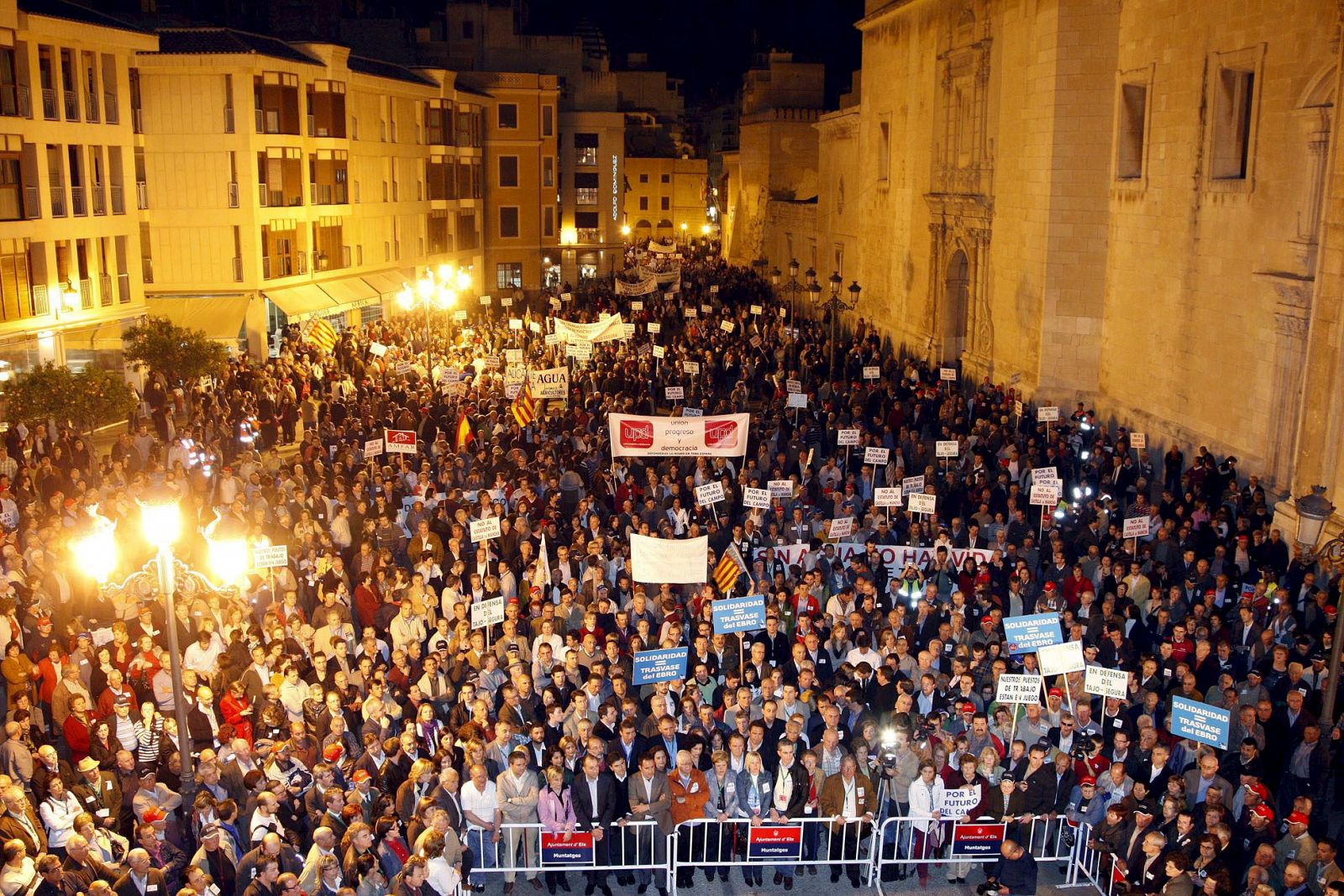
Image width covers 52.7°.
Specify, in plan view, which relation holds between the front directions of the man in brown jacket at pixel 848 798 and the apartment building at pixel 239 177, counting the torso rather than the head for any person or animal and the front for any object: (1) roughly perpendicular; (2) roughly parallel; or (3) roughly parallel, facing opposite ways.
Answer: roughly perpendicular

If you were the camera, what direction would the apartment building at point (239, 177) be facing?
facing the viewer and to the right of the viewer

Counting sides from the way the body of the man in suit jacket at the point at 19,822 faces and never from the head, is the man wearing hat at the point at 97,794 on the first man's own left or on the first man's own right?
on the first man's own left

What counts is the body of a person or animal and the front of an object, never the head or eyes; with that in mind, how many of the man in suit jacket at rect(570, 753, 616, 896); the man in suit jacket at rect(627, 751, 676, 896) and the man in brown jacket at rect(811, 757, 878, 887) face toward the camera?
3

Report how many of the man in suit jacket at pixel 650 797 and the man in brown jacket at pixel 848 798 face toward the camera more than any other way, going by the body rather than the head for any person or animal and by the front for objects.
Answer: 2

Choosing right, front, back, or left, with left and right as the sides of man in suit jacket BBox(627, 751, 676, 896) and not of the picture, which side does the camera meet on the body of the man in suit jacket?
front

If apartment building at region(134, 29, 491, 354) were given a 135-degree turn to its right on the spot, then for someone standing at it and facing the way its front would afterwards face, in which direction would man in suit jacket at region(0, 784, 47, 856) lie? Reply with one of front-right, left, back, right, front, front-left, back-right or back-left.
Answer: left

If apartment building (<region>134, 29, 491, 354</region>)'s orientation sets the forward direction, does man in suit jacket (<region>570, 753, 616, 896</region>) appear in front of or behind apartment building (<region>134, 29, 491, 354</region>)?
in front

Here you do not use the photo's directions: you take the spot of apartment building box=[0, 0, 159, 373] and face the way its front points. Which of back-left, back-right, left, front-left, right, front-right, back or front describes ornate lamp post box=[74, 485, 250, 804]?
front-right

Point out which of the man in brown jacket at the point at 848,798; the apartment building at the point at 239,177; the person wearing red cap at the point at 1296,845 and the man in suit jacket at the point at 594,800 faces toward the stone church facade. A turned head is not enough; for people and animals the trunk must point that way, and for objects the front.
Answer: the apartment building

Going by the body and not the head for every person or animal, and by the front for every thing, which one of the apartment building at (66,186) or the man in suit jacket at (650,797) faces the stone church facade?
the apartment building

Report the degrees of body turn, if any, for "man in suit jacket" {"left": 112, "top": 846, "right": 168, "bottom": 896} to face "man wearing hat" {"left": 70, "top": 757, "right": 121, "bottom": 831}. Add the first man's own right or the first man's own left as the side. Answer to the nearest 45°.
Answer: approximately 135° to the first man's own left

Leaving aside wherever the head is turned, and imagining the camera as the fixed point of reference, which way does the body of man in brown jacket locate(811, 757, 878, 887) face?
toward the camera

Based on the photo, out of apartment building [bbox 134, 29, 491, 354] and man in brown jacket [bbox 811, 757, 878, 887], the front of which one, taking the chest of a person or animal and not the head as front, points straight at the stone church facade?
the apartment building

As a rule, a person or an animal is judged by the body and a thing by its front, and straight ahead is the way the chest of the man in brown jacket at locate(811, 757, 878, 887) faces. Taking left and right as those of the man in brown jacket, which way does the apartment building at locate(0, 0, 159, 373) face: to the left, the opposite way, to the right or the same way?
to the left

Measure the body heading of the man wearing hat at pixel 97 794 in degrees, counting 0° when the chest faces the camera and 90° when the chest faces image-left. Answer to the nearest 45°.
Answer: approximately 315°

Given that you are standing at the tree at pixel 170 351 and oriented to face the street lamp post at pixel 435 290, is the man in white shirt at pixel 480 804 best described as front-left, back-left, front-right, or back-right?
back-right
